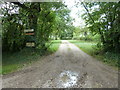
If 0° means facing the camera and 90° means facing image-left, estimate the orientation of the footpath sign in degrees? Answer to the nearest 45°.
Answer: approximately 0°

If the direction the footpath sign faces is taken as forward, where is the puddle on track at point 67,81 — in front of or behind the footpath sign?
in front
